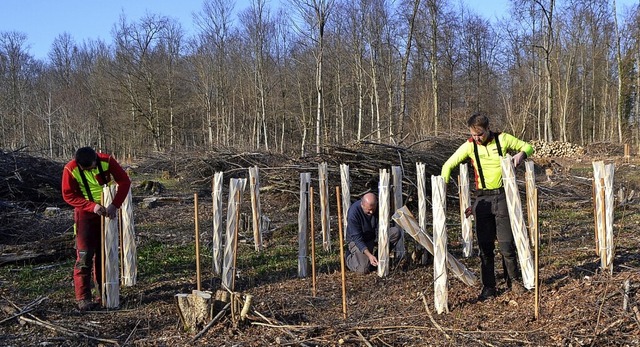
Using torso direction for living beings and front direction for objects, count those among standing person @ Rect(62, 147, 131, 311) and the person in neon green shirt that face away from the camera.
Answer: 0

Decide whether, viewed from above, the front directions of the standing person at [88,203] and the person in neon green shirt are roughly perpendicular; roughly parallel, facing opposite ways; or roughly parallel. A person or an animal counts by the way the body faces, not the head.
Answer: roughly perpendicular

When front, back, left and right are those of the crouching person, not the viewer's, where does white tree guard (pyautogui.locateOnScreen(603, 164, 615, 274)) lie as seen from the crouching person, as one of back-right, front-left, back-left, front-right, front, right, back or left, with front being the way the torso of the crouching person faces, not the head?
front-left

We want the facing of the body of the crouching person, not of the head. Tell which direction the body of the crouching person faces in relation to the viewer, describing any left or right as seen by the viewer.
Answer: facing the viewer and to the right of the viewer

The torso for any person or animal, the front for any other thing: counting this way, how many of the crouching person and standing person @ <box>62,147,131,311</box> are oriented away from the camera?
0

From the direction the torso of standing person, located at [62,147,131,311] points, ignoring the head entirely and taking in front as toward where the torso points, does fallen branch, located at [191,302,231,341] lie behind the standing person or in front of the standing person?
in front

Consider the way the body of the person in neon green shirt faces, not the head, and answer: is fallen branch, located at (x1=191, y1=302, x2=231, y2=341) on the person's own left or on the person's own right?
on the person's own right

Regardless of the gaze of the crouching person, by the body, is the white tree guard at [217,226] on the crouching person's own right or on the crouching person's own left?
on the crouching person's own right

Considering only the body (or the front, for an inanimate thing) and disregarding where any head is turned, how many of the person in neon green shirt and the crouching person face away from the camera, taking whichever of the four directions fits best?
0

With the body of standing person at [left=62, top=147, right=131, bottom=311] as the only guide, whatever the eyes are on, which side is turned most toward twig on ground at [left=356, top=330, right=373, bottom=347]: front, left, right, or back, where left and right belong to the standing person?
front

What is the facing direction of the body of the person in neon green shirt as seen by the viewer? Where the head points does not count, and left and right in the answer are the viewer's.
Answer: facing the viewer
